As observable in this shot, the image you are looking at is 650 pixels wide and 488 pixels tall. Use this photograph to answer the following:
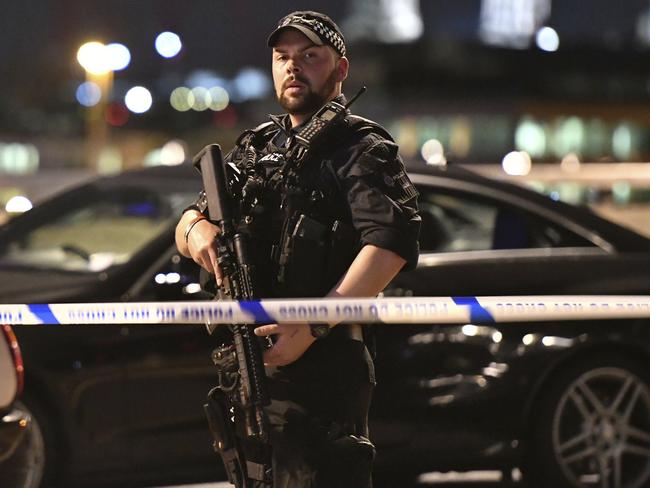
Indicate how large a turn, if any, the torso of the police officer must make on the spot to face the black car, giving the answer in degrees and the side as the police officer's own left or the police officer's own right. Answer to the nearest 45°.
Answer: approximately 135° to the police officer's own right

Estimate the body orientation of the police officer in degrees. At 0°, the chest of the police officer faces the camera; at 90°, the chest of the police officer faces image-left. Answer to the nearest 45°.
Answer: approximately 45°
